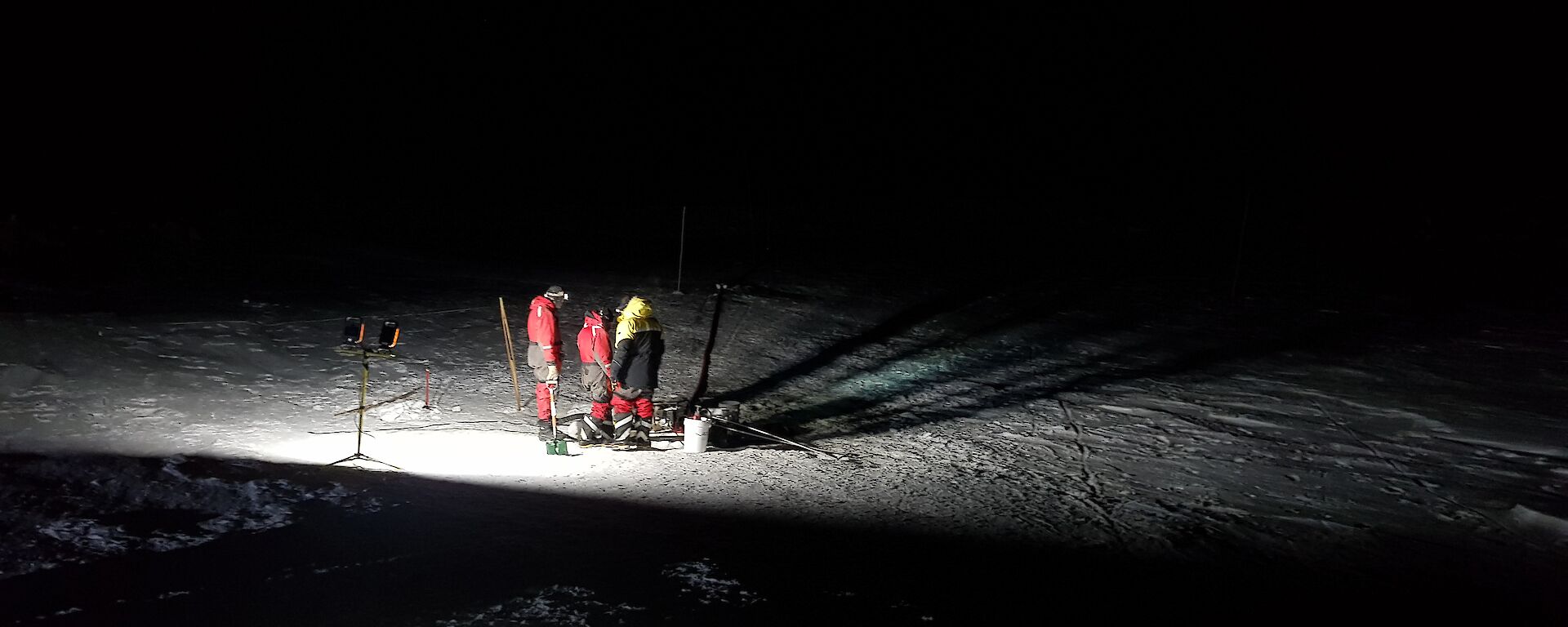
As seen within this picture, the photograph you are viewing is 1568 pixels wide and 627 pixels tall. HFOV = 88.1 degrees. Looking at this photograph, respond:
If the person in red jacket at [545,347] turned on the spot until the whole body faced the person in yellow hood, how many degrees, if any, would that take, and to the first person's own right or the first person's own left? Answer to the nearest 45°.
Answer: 0° — they already face them

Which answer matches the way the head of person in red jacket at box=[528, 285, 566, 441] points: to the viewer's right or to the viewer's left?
to the viewer's right

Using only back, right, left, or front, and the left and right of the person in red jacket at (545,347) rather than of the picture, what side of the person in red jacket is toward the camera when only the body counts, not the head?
right

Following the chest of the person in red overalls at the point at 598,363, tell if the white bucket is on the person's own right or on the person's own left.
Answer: on the person's own right

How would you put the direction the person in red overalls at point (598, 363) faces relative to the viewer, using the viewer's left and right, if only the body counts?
facing away from the viewer and to the right of the viewer

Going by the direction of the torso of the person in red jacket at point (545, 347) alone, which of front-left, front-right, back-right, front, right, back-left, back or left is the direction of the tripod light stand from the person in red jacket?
back-right

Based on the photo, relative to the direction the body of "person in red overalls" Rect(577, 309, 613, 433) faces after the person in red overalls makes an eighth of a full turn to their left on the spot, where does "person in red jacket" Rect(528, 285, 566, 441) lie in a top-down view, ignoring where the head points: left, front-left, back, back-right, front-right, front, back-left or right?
left

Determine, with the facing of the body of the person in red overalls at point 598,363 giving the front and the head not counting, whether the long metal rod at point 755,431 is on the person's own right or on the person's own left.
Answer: on the person's own right
